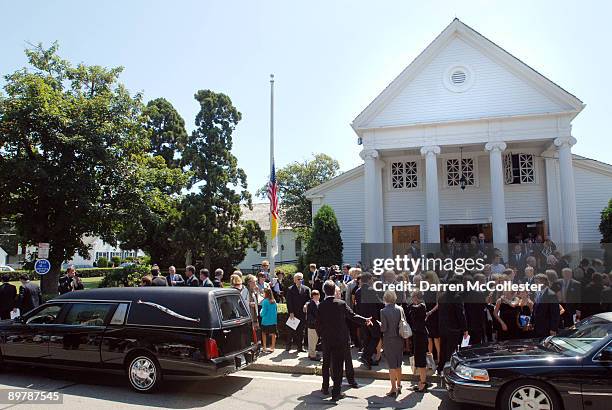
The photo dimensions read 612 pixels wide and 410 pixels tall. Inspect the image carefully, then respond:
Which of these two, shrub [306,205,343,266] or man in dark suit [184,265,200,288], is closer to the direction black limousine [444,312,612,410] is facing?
the man in dark suit

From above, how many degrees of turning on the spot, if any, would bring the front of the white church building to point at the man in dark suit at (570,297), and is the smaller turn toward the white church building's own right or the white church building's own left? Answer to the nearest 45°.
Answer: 0° — it already faces them

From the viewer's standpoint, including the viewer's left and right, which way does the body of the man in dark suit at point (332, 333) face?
facing away from the viewer

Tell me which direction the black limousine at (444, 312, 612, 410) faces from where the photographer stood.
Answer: facing to the left of the viewer

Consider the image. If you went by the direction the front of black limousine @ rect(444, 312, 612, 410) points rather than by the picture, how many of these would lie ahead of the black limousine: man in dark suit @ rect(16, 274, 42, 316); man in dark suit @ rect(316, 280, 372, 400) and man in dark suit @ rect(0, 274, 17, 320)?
3
